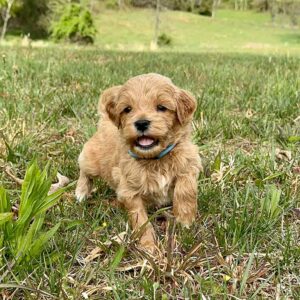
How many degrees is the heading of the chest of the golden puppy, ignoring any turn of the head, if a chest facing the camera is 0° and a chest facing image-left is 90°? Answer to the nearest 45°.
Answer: approximately 315°

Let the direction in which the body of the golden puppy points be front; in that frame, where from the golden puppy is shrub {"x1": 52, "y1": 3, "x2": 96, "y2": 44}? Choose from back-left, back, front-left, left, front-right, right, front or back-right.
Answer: back-left

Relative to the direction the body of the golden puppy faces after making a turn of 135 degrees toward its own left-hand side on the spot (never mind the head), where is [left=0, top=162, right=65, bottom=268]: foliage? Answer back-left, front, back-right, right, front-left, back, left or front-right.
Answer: back-left

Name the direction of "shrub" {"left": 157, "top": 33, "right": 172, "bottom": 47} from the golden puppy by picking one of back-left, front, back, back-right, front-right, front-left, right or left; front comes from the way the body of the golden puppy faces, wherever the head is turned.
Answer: back-left
